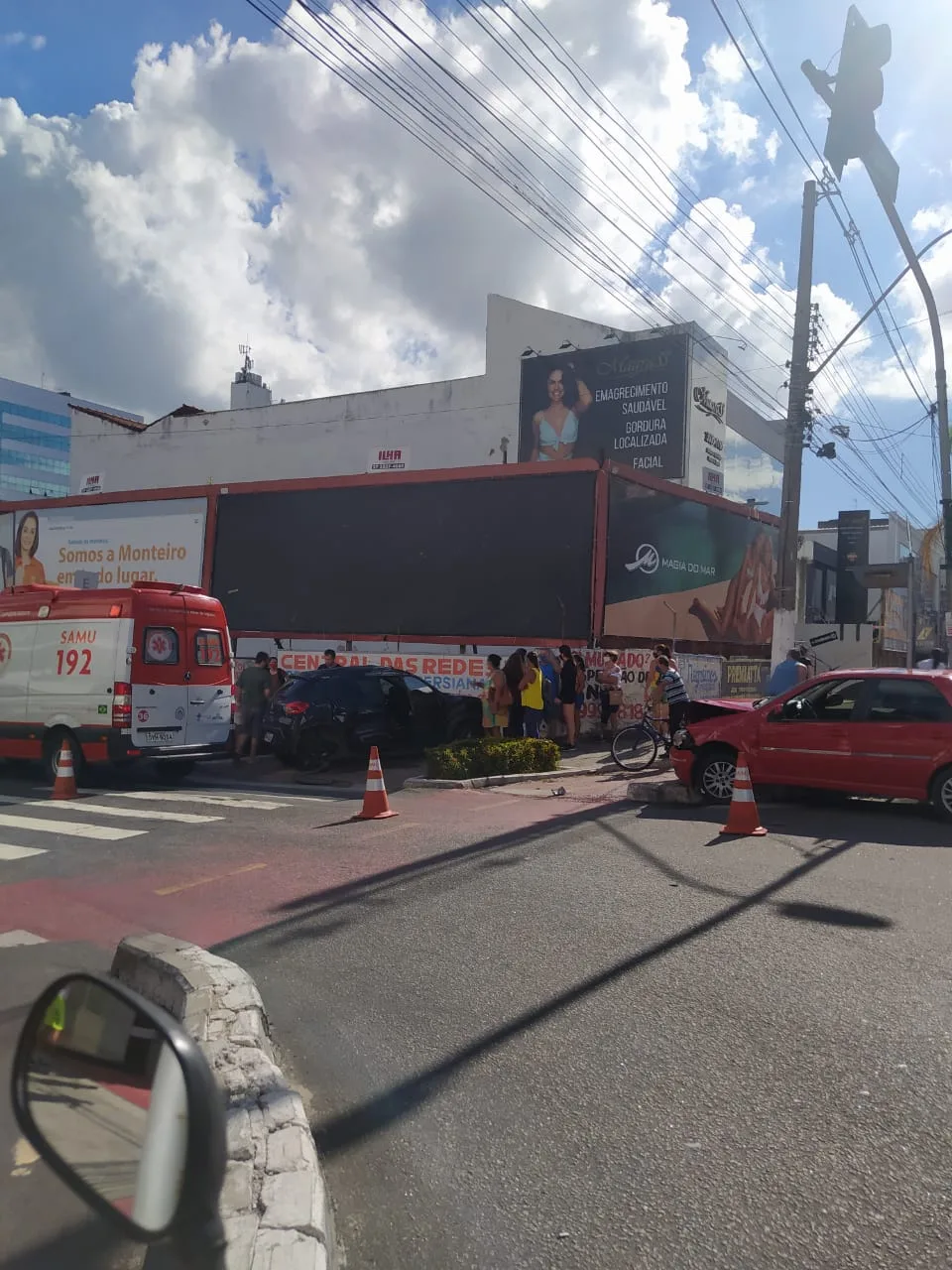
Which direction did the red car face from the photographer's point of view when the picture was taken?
facing to the left of the viewer

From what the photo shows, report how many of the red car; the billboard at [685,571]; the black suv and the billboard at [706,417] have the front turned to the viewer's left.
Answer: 1

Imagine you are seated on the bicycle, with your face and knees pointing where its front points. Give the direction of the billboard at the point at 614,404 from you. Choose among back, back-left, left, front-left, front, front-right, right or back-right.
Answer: right

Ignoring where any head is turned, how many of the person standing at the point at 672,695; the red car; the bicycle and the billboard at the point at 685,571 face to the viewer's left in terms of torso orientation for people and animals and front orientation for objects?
3

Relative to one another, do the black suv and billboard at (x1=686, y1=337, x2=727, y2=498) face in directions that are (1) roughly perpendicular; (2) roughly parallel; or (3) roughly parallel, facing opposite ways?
roughly perpendicular

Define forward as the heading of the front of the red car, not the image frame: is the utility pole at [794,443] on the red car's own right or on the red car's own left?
on the red car's own right

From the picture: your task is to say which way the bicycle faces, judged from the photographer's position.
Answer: facing to the left of the viewer

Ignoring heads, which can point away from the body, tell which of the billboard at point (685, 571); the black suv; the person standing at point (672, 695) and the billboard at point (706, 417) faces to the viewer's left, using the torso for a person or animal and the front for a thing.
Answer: the person standing

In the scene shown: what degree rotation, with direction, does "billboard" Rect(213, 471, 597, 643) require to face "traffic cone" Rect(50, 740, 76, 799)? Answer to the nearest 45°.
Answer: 0° — it already faces it

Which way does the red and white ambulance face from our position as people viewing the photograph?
facing away from the viewer and to the left of the viewer

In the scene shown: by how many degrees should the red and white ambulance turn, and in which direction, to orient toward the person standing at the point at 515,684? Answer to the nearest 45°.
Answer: approximately 135° to its right

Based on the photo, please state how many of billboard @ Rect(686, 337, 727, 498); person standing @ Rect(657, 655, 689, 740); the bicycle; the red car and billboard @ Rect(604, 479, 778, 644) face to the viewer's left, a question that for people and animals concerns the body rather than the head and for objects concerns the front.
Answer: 3

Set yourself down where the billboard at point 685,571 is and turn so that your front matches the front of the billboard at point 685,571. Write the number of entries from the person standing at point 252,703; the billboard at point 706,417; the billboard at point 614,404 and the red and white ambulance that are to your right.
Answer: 2

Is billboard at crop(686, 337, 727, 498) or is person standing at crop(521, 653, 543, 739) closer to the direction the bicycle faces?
the person standing

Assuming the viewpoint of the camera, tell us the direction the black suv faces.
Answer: facing away from the viewer and to the right of the viewer

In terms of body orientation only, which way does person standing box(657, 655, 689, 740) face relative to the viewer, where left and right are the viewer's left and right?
facing to the left of the viewer
